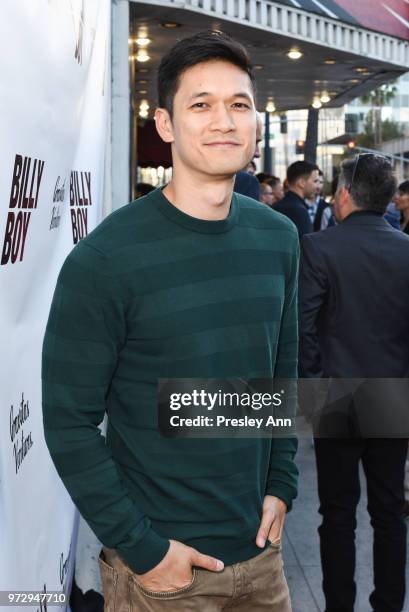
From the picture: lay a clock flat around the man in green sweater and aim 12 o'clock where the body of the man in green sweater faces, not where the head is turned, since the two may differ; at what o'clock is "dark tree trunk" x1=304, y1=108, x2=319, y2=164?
The dark tree trunk is roughly at 8 o'clock from the man in green sweater.

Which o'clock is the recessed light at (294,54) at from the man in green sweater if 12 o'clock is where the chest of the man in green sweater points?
The recessed light is roughly at 8 o'clock from the man in green sweater.

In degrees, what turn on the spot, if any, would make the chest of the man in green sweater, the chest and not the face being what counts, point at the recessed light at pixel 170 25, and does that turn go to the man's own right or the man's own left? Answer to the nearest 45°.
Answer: approximately 135° to the man's own left

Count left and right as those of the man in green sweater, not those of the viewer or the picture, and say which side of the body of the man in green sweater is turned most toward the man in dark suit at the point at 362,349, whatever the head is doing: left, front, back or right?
left

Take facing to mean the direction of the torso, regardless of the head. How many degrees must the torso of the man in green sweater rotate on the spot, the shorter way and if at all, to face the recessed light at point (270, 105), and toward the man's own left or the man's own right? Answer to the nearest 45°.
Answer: approximately 135° to the man's own left

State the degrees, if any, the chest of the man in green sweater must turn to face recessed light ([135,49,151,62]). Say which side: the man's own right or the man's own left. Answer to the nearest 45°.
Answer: approximately 135° to the man's own left

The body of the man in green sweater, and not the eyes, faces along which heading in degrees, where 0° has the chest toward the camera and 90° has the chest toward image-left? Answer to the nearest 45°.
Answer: approximately 315°

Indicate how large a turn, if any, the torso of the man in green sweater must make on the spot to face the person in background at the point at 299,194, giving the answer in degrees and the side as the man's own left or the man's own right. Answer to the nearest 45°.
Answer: approximately 135° to the man's own left
